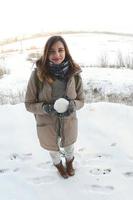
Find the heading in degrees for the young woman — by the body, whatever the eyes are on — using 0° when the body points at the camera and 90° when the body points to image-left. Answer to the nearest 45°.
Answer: approximately 0°
